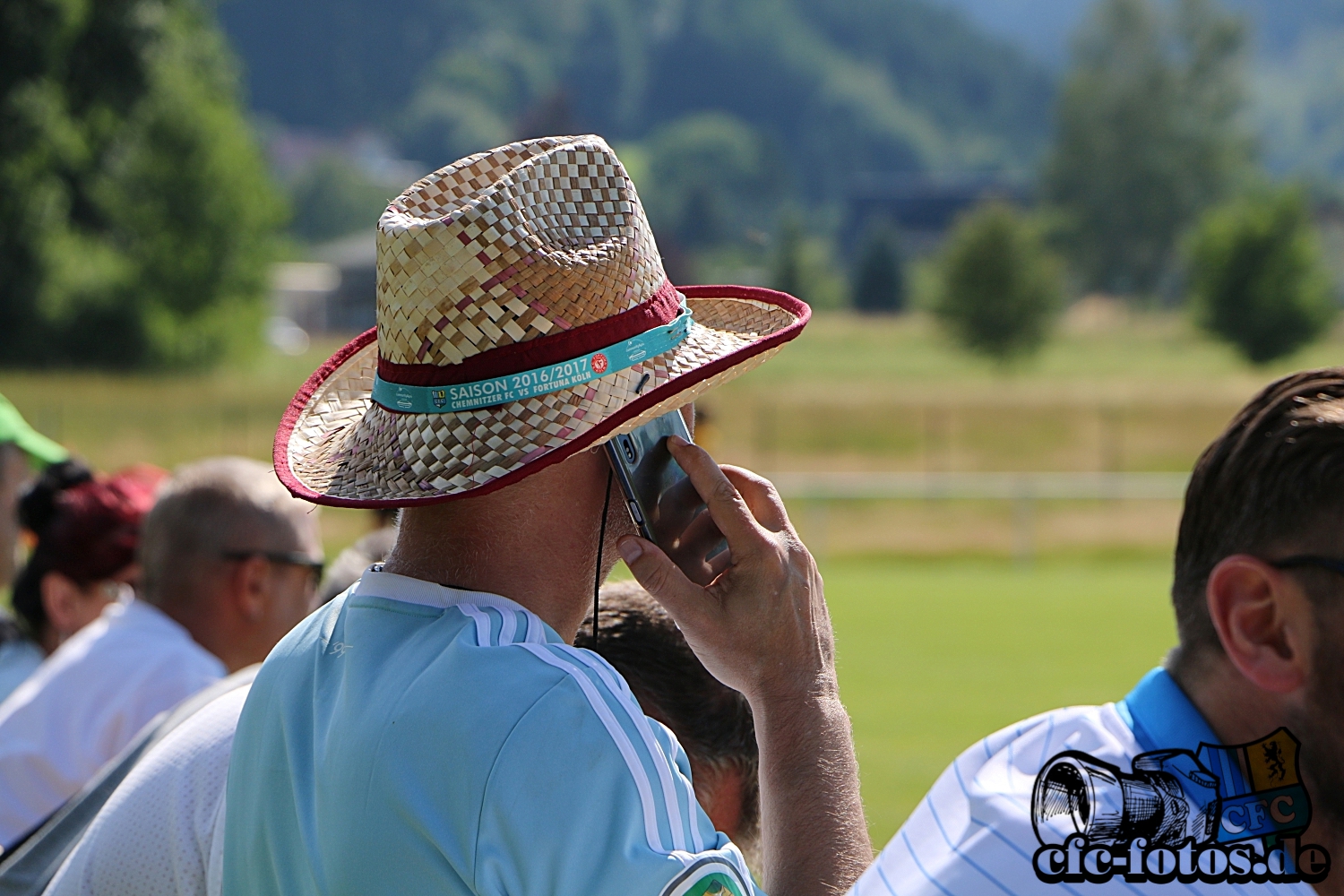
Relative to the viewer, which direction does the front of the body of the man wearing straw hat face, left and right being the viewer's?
facing away from the viewer and to the right of the viewer

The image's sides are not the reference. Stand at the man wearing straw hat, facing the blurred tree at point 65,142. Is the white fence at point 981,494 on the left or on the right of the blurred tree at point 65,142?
right

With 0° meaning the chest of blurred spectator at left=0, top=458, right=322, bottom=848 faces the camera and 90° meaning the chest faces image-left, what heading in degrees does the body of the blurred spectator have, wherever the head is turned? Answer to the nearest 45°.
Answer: approximately 225°

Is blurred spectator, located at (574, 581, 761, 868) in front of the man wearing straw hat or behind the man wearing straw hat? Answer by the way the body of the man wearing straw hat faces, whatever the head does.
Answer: in front

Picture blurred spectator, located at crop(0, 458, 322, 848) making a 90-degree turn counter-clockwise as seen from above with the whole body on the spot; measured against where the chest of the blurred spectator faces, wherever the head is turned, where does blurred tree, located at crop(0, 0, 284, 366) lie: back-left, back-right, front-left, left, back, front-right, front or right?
front-right

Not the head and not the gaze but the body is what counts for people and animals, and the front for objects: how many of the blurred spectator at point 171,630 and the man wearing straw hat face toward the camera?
0

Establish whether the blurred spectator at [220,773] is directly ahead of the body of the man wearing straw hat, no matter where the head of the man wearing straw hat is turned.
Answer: no

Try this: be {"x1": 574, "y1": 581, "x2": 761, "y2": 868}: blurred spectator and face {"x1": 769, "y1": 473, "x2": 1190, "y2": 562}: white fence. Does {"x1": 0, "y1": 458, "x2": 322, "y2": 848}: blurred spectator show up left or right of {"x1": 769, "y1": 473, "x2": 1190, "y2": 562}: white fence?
left

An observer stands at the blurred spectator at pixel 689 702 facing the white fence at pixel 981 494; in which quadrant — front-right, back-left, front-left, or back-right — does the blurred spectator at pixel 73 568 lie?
front-left

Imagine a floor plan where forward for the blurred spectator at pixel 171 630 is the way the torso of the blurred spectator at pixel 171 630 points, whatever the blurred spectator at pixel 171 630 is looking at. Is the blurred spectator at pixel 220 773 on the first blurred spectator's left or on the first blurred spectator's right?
on the first blurred spectator's right

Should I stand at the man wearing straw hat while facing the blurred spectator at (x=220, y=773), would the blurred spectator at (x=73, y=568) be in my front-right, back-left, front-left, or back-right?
front-right

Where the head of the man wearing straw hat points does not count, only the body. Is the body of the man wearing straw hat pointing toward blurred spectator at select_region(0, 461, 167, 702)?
no

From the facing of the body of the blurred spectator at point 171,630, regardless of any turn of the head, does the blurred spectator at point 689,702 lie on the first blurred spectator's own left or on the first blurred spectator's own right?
on the first blurred spectator's own right
